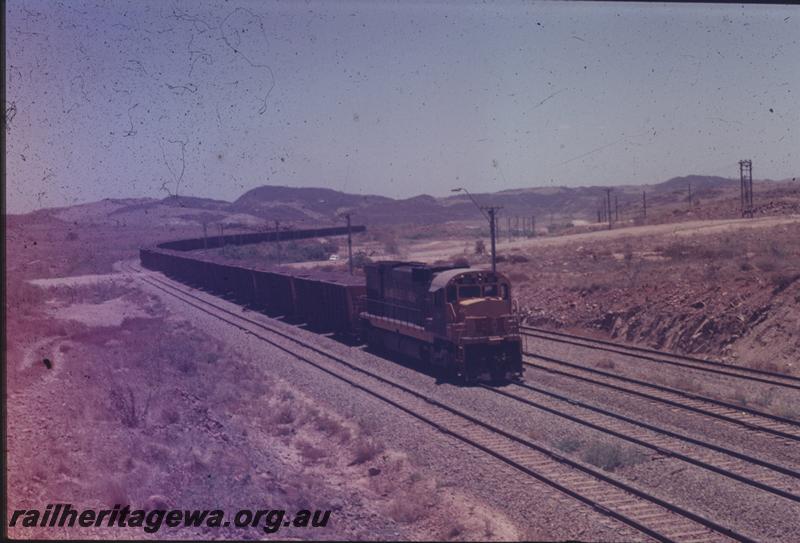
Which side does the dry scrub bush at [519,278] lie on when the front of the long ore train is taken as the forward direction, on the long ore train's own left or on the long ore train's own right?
on the long ore train's own left

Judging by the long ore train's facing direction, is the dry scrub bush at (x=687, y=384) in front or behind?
in front

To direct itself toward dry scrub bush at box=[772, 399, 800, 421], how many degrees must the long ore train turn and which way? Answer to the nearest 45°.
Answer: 0° — it already faces it

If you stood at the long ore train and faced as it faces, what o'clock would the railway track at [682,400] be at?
The railway track is roughly at 12 o'clock from the long ore train.

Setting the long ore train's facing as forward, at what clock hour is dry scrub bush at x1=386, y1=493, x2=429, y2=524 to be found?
The dry scrub bush is roughly at 2 o'clock from the long ore train.

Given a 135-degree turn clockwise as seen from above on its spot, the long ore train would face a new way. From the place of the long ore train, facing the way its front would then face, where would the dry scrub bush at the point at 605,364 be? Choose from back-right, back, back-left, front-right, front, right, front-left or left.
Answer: back

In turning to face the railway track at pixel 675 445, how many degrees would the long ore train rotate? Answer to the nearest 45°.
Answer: approximately 45° to its right

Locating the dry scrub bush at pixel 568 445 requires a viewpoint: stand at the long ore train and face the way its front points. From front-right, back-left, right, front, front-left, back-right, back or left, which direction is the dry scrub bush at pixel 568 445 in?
front-right

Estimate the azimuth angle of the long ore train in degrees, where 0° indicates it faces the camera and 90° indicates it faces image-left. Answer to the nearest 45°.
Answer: approximately 315°

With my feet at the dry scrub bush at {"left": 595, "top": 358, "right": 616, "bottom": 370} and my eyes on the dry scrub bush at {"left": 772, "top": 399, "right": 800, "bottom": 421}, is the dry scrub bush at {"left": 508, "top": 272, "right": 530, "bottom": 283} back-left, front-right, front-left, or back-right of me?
back-left
